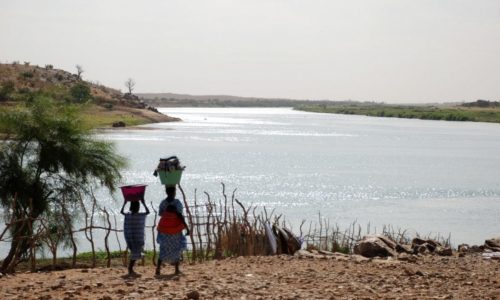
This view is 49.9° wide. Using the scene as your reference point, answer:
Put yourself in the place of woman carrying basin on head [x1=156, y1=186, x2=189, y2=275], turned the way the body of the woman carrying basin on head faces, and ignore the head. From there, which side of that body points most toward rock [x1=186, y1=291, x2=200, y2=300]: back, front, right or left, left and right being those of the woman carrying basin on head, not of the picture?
back

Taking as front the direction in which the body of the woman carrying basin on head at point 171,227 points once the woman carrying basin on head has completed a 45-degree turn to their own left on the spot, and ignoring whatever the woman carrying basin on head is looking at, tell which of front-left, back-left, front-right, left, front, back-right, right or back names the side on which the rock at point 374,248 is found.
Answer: right

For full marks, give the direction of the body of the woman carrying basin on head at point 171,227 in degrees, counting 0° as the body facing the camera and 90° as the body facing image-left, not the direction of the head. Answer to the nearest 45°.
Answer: approximately 180°

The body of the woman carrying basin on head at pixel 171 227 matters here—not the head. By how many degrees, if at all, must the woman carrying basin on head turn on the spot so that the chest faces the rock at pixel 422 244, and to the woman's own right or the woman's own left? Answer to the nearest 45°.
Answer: approximately 45° to the woman's own right

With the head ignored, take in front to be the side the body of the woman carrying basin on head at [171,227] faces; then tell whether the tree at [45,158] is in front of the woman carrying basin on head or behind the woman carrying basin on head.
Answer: in front

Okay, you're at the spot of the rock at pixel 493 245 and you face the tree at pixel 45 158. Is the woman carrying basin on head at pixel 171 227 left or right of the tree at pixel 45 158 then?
left

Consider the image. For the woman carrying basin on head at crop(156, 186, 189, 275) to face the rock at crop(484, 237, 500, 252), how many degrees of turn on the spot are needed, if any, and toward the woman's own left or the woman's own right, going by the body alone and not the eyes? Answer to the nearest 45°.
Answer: approximately 45° to the woman's own right

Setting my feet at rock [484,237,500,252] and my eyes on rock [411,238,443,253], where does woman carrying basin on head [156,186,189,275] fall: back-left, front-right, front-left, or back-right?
front-left
